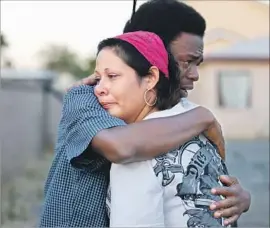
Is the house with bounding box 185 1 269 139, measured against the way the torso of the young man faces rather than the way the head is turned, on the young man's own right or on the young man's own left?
on the young man's own left

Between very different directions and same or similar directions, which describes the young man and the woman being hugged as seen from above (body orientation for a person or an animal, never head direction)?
very different directions
